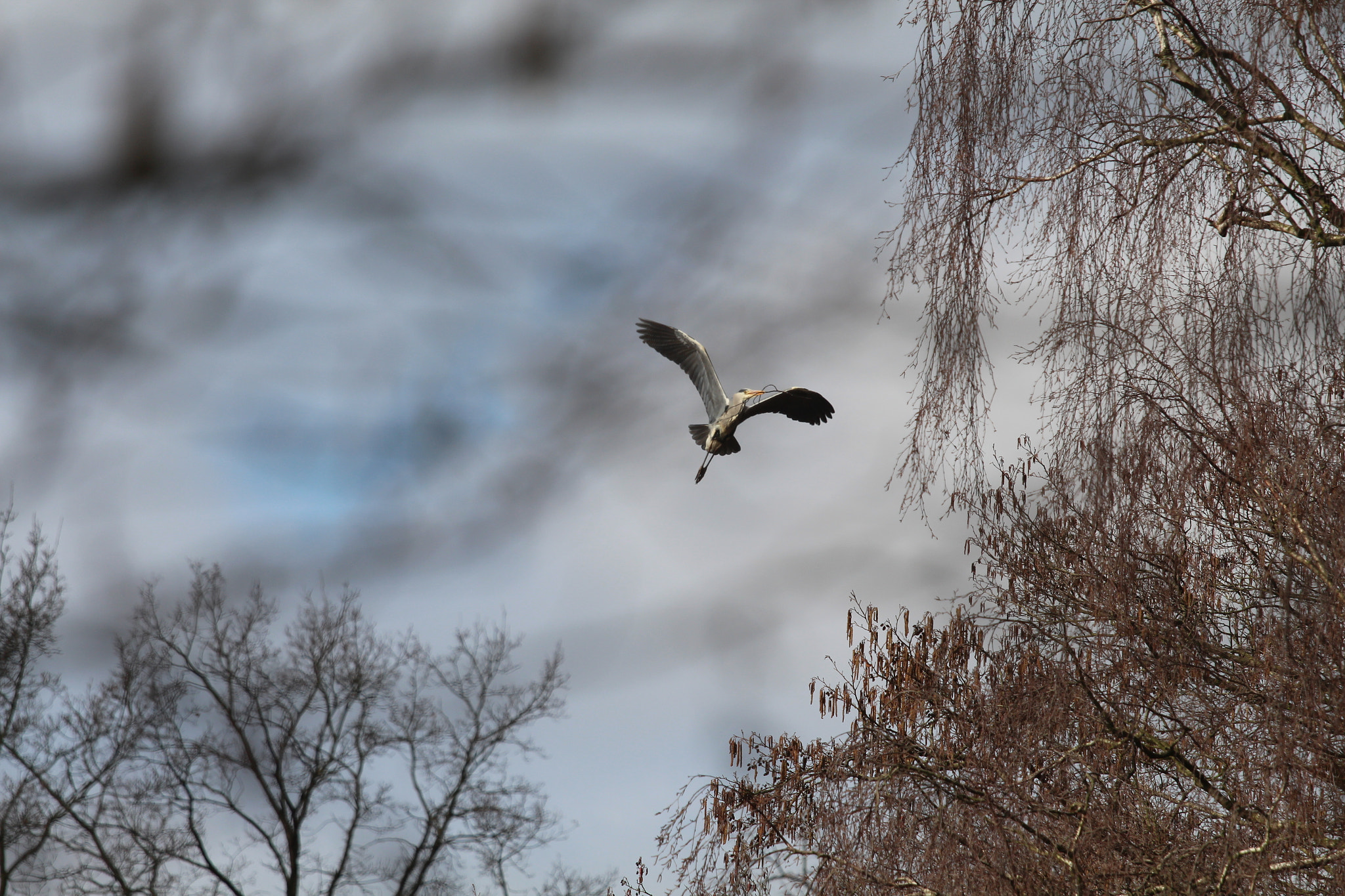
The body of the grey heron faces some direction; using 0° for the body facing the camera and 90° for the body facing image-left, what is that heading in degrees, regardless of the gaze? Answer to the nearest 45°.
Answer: approximately 315°
